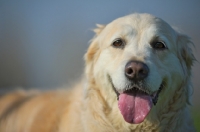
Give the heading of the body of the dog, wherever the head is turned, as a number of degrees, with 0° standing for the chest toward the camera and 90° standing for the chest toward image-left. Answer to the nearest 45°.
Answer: approximately 315°
